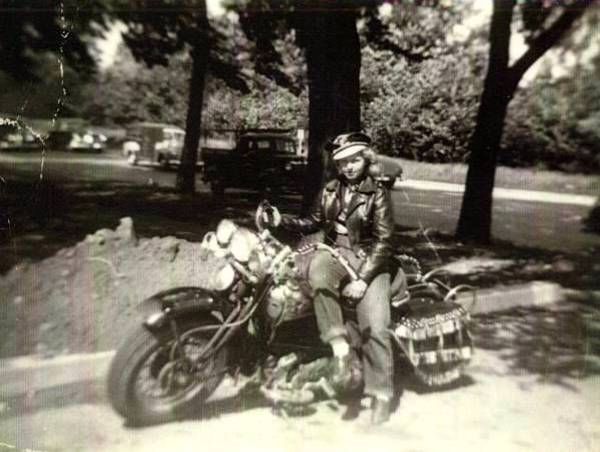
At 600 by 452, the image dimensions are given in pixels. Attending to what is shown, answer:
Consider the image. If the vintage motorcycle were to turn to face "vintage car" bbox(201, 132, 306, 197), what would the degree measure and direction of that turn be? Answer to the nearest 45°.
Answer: approximately 135° to its right

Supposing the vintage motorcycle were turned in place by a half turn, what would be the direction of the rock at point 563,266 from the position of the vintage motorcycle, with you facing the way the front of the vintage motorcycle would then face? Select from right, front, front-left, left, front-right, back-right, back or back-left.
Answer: front

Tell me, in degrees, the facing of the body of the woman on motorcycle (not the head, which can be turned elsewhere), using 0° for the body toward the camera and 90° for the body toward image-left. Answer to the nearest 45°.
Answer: approximately 45°

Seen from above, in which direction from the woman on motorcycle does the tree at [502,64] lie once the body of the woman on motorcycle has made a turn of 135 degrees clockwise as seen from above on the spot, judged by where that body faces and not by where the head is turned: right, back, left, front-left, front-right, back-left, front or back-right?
front-right

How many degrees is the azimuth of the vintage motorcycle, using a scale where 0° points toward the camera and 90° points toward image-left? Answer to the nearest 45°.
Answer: approximately 45°

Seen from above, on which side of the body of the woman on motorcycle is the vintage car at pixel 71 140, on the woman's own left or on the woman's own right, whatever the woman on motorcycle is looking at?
on the woman's own right

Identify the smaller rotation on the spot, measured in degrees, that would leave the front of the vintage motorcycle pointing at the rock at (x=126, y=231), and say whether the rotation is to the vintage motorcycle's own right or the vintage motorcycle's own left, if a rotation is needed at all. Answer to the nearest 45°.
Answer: approximately 90° to the vintage motorcycle's own right

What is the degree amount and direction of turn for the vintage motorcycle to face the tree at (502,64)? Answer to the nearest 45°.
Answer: approximately 180°

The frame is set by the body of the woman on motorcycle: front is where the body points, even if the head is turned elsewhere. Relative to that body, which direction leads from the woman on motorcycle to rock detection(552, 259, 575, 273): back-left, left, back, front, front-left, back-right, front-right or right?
back
